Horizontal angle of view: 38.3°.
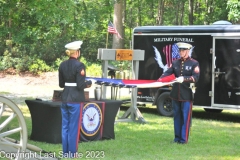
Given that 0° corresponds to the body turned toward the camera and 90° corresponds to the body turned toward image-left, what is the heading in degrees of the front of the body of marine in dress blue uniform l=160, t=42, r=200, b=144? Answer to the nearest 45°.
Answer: approximately 45°

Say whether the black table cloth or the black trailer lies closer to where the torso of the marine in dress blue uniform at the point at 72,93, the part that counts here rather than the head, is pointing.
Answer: the black trailer

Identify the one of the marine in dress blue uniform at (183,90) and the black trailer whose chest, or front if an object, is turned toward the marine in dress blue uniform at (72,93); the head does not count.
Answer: the marine in dress blue uniform at (183,90)

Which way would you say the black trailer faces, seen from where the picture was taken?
facing to the right of the viewer

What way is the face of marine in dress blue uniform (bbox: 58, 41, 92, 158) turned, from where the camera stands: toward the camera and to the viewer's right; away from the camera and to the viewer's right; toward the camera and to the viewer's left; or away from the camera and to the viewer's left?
away from the camera and to the viewer's right

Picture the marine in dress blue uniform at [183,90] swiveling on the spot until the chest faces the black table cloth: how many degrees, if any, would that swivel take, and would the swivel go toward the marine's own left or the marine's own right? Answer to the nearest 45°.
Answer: approximately 45° to the marine's own right

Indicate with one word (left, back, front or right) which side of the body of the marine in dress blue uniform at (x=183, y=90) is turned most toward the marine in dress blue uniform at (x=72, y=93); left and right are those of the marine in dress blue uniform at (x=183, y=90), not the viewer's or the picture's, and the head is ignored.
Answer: front

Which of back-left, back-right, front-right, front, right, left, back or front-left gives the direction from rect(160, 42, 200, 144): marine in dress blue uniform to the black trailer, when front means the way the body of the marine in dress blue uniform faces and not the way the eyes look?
back-right

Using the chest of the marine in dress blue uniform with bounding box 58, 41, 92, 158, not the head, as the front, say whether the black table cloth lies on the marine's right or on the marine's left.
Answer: on the marine's left

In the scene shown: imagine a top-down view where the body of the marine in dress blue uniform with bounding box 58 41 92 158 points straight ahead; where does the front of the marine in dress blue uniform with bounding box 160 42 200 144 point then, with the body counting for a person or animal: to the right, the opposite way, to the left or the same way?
the opposite way

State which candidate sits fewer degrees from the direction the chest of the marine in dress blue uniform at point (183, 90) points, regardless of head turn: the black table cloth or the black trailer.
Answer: the black table cloth

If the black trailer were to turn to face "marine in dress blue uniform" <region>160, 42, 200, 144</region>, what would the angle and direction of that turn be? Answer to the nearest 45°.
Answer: approximately 90° to its right
